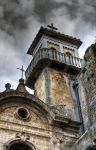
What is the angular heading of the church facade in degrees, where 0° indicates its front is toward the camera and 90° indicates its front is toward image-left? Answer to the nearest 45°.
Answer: approximately 0°
